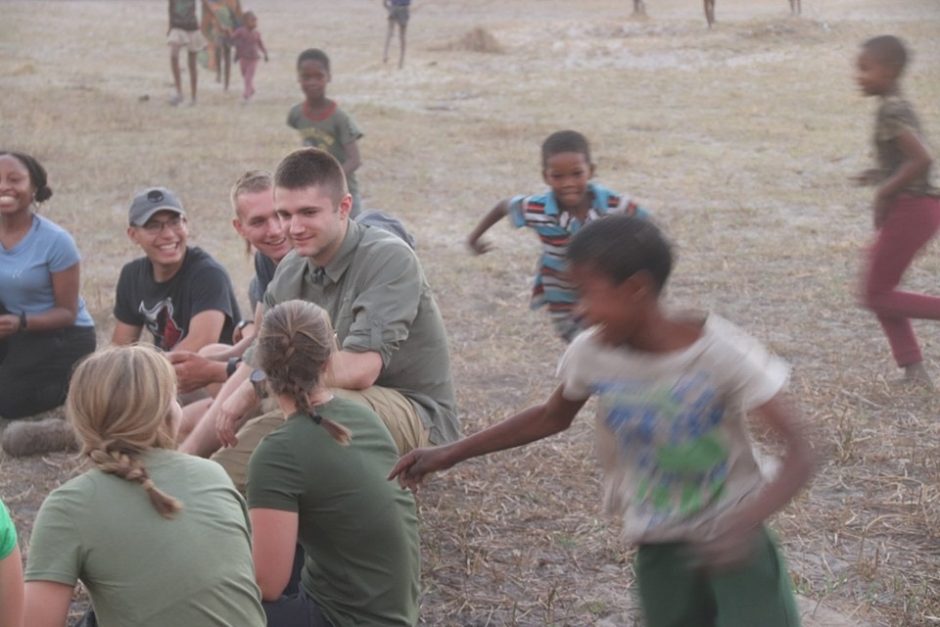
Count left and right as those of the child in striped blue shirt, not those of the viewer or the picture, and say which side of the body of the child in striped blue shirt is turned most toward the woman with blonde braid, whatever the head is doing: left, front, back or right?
front

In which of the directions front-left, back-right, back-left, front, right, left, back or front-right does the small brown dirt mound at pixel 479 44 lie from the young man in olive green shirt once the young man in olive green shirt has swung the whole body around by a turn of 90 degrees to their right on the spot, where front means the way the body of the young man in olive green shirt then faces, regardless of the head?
front-right

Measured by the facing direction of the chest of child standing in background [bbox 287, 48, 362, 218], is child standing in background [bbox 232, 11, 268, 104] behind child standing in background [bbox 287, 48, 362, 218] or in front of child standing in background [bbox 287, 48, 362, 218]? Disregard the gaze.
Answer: behind

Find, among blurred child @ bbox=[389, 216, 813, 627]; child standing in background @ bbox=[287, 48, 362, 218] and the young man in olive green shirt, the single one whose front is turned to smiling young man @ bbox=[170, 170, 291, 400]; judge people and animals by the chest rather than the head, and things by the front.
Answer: the child standing in background

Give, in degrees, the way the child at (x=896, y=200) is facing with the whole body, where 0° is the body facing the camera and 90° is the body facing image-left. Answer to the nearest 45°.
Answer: approximately 90°

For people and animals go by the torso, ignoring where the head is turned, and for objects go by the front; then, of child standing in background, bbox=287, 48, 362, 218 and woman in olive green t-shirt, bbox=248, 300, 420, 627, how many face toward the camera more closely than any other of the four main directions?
1

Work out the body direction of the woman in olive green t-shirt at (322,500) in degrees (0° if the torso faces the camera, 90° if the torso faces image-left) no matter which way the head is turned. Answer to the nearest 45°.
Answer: approximately 135°

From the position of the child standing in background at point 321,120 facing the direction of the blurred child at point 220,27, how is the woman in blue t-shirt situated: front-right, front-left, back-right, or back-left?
back-left

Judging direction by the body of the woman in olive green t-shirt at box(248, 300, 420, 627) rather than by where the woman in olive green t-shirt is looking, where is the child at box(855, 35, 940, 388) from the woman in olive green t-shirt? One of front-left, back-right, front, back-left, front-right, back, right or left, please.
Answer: right

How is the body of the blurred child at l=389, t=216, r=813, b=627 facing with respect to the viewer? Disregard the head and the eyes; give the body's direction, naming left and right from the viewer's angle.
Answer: facing the viewer and to the left of the viewer

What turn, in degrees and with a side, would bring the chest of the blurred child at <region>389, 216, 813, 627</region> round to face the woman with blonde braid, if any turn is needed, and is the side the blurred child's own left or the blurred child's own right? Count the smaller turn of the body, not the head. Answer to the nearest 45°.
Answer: approximately 45° to the blurred child's own right
